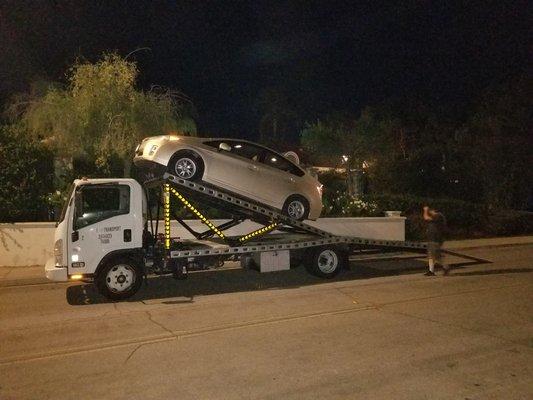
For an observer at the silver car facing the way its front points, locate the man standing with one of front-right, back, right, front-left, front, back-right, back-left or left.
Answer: back

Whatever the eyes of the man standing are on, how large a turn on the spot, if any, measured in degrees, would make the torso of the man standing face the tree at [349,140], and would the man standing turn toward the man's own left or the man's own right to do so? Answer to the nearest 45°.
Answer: approximately 90° to the man's own right

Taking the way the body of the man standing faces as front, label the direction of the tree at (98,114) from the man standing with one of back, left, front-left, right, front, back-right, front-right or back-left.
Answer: front

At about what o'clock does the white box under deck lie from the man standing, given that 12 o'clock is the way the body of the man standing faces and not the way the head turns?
The white box under deck is roughly at 11 o'clock from the man standing.

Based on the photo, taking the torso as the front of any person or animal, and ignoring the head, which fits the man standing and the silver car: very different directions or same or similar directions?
same or similar directions

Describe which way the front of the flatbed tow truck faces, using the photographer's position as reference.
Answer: facing to the left of the viewer

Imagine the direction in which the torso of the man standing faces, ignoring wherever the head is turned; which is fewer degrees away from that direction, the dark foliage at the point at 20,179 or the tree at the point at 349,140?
the dark foliage

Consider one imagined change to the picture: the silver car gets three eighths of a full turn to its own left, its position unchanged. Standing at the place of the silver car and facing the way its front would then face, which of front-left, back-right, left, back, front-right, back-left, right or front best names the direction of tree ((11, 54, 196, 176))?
back

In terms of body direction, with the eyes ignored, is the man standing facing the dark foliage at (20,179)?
yes

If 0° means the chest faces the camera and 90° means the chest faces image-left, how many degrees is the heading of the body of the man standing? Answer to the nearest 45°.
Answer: approximately 90°

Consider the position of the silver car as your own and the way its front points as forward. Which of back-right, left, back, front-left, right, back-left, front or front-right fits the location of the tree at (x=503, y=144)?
back-right

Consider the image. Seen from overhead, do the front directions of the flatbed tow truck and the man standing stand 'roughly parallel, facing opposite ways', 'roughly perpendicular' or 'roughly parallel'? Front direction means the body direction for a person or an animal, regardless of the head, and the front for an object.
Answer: roughly parallel

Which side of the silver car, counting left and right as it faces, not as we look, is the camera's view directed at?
left
